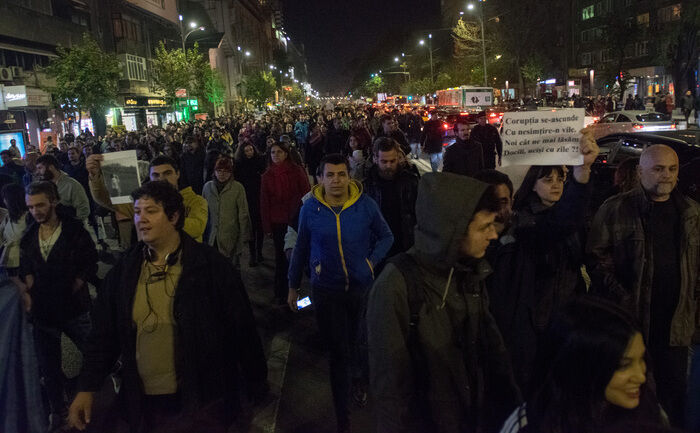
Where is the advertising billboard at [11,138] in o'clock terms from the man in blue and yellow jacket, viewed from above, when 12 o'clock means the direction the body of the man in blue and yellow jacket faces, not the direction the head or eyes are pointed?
The advertising billboard is roughly at 5 o'clock from the man in blue and yellow jacket.

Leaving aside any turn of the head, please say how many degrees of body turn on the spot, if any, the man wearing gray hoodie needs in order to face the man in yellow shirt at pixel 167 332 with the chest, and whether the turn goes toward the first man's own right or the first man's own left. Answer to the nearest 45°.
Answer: approximately 135° to the first man's own right

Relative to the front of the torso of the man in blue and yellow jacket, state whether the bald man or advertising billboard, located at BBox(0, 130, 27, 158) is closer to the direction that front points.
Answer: the bald man

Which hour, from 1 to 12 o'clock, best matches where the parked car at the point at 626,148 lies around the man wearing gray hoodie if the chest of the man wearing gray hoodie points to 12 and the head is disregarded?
The parked car is roughly at 8 o'clock from the man wearing gray hoodie.

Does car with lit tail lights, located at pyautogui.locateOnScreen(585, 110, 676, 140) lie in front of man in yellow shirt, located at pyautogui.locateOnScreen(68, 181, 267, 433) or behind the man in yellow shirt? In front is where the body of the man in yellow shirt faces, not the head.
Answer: behind

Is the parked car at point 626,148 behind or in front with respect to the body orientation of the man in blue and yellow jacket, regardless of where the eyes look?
behind

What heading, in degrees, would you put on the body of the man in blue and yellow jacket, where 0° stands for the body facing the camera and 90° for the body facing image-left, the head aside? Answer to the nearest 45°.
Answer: approximately 0°
